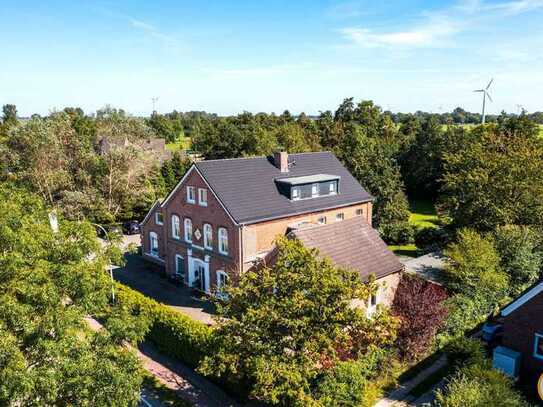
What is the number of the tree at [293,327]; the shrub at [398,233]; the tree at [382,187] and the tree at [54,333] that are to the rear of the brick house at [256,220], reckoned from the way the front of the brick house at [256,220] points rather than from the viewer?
2

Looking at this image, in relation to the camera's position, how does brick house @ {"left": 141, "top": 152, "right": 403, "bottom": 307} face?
facing the viewer and to the left of the viewer

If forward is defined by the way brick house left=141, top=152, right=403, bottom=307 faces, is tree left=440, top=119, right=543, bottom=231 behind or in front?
behind

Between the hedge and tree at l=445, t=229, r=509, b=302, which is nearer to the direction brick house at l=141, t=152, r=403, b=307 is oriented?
the hedge

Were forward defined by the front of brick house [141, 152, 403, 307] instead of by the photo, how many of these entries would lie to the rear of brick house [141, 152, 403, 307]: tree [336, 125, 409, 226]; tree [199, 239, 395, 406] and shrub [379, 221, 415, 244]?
2

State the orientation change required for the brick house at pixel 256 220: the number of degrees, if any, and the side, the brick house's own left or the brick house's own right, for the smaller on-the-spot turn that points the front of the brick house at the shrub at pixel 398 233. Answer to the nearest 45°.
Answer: approximately 180°

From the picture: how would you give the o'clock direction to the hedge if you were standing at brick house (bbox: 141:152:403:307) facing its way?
The hedge is roughly at 11 o'clock from the brick house.

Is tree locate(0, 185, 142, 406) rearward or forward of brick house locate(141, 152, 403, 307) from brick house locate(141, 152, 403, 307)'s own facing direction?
forward

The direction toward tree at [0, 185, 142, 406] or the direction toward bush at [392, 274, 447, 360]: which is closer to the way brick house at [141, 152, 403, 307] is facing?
the tree

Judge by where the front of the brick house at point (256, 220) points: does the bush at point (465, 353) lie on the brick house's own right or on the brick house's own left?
on the brick house's own left

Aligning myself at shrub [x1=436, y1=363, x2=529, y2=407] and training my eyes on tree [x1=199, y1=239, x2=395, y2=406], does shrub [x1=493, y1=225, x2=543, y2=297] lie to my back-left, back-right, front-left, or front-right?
back-right

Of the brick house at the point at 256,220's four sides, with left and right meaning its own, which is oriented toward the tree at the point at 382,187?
back

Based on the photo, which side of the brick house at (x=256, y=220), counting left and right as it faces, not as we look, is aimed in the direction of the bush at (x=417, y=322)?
left
